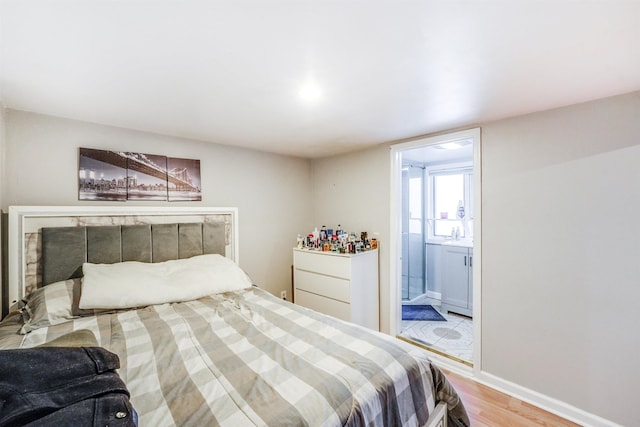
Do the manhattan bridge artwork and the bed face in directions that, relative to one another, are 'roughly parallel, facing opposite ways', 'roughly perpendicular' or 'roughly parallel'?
roughly parallel

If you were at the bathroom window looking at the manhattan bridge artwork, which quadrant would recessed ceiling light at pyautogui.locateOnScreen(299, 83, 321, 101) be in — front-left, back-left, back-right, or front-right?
front-left

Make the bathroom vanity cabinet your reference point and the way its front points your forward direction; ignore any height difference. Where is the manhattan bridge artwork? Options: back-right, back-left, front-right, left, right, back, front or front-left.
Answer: front

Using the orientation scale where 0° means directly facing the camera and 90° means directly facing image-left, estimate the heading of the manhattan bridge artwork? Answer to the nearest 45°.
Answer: approximately 315°

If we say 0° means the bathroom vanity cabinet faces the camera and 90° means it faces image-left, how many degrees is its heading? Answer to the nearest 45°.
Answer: approximately 45°

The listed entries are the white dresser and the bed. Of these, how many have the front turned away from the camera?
0

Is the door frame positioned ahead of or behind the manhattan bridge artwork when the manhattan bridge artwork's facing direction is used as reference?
ahead

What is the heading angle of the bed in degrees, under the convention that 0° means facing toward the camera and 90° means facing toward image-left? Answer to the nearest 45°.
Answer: approximately 315°

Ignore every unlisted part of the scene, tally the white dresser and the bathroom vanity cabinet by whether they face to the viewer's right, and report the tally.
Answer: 0

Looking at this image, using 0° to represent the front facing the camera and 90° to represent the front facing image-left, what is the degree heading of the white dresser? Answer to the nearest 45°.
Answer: approximately 45°

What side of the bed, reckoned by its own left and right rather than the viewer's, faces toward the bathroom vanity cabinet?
left

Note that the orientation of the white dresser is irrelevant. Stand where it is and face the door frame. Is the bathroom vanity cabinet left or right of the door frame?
left
